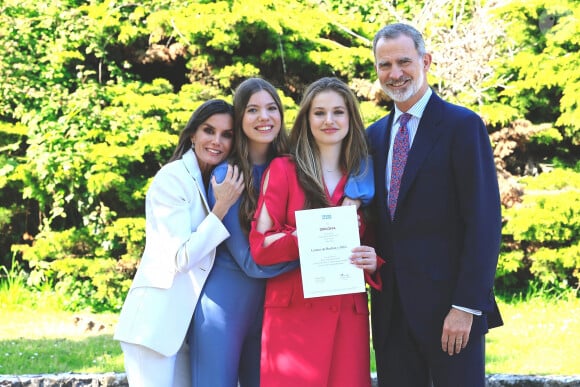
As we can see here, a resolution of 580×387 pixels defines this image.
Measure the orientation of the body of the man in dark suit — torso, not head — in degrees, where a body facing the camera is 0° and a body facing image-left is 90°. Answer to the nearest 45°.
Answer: approximately 45°
